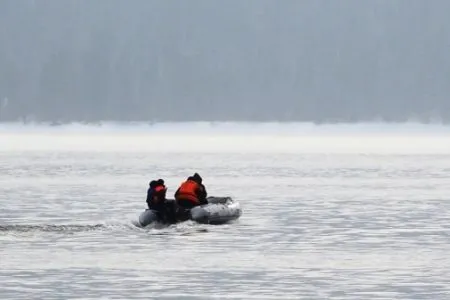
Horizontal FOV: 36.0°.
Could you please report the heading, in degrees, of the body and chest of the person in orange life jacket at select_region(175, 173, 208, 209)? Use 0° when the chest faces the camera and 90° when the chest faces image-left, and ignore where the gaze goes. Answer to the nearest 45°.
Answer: approximately 225°

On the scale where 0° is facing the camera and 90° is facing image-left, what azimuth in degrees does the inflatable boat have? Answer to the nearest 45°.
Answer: approximately 225°

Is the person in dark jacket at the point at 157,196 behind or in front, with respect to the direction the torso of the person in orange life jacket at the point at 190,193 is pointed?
behind
